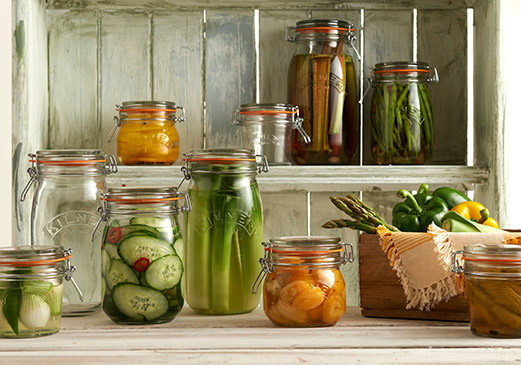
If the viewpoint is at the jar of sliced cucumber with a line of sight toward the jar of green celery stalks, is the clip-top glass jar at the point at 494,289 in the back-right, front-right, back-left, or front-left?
front-right

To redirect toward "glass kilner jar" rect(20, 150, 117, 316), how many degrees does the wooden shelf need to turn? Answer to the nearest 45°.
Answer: approximately 45° to its right

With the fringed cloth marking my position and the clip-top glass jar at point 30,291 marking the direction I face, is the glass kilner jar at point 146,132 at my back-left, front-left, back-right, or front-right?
front-right

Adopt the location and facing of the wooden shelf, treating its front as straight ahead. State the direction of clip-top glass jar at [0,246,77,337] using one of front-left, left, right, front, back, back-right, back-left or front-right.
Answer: front-right

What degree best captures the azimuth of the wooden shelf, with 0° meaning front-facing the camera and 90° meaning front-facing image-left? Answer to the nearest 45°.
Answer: approximately 0°
